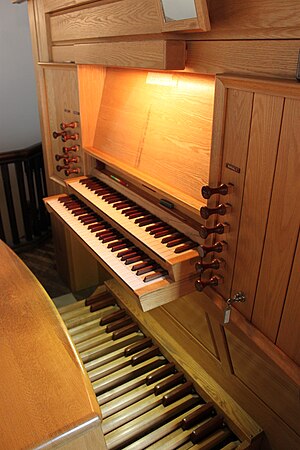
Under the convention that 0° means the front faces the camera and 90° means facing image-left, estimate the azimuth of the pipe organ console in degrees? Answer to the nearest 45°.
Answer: approximately 45°

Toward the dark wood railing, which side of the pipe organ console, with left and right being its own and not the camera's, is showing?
right

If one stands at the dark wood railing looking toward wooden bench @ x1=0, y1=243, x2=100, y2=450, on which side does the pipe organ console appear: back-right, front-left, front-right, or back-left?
front-left
